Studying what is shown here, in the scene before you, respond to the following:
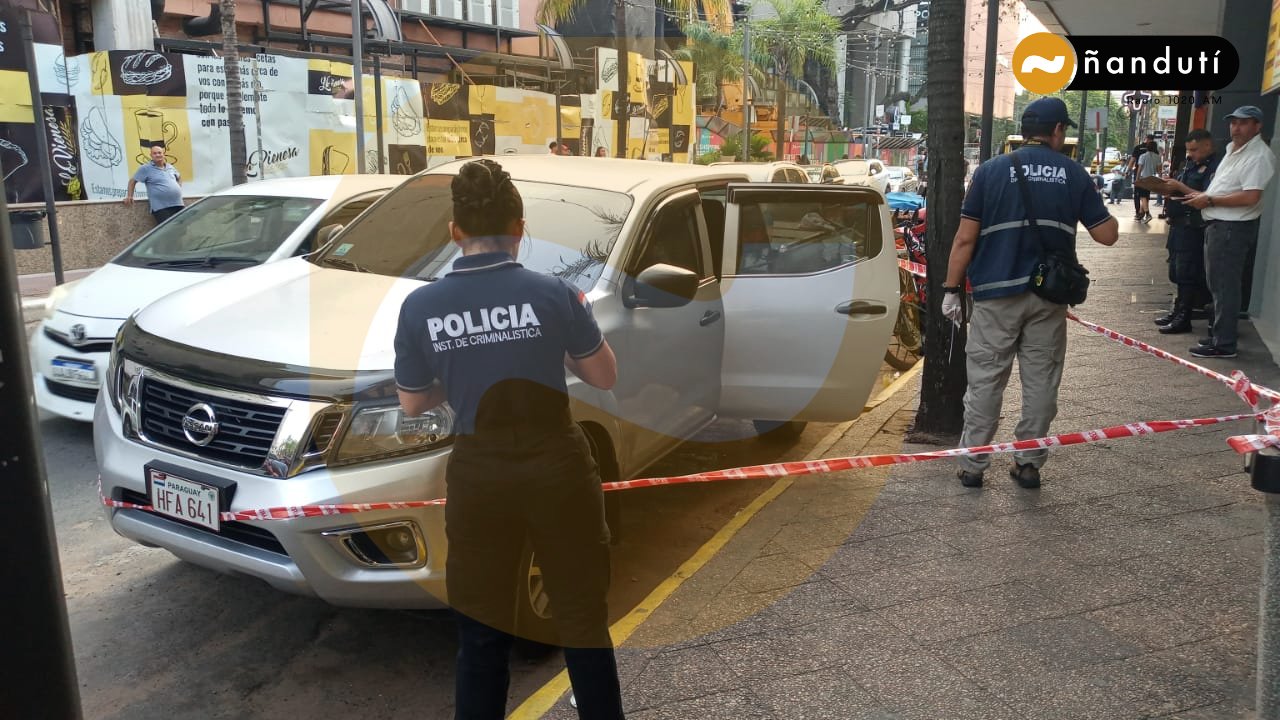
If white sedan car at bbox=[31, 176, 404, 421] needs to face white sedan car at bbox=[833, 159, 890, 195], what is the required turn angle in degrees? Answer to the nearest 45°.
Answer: approximately 180°

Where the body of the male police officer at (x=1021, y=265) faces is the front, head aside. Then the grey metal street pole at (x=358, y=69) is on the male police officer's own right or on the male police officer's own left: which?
on the male police officer's own left

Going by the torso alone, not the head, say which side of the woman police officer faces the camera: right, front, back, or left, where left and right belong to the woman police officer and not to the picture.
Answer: back

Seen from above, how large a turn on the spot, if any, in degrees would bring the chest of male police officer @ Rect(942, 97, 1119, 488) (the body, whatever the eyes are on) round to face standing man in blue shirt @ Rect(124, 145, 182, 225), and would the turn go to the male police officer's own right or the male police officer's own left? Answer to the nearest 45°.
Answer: approximately 90° to the male police officer's own left

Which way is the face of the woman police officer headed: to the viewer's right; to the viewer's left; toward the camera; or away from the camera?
away from the camera

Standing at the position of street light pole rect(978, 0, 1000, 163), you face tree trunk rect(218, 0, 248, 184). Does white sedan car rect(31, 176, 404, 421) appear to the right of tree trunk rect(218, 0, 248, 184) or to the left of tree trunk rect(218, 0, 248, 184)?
left

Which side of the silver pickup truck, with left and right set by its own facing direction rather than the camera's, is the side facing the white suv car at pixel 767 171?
back

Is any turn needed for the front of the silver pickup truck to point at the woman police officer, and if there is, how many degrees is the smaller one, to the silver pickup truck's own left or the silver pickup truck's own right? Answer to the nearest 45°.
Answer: approximately 45° to the silver pickup truck's own left

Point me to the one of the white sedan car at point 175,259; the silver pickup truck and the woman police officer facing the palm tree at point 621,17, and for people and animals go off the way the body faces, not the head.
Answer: the woman police officer

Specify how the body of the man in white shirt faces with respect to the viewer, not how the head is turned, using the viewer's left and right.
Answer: facing to the left of the viewer
